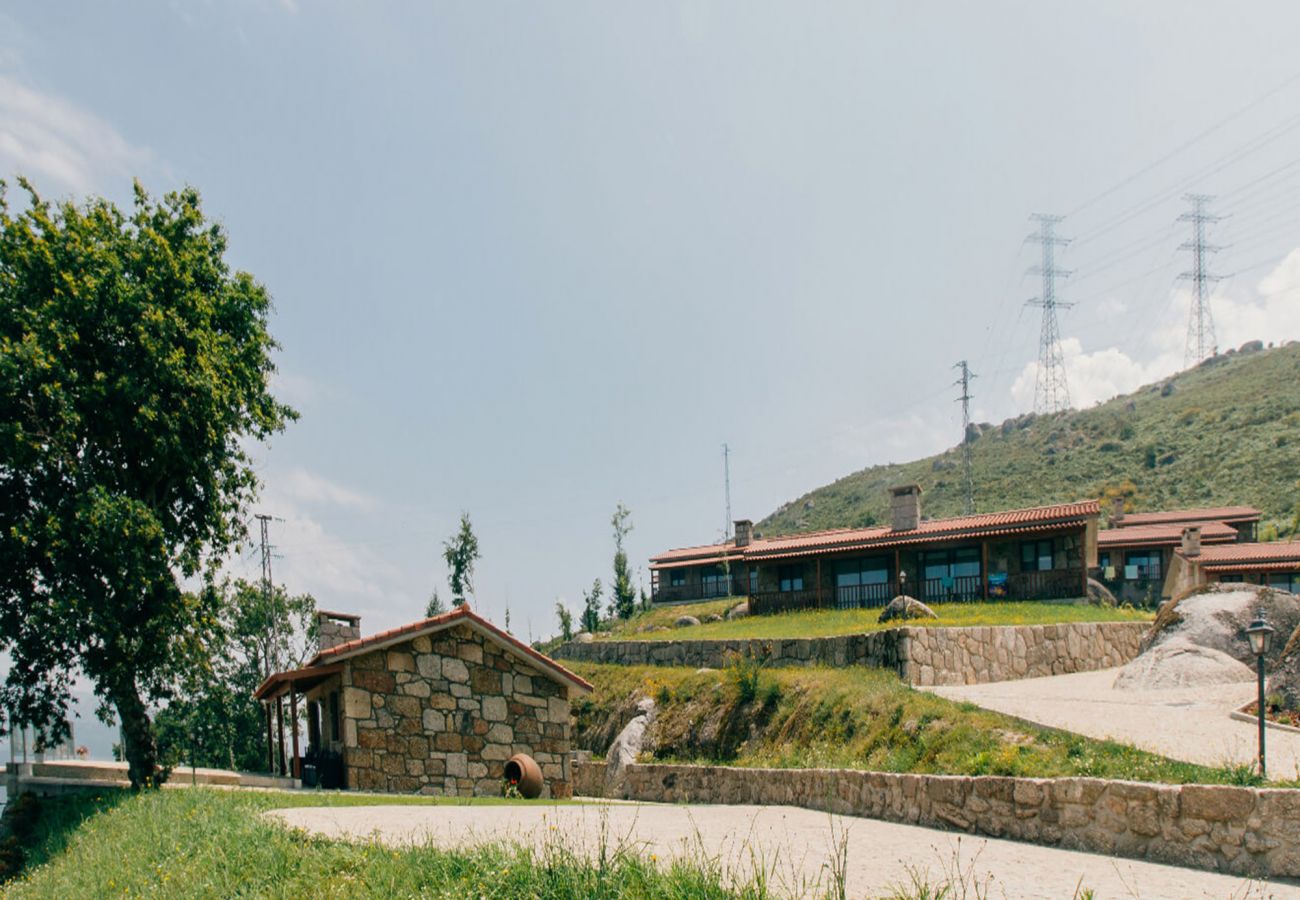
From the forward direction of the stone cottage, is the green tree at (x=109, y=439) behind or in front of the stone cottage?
in front

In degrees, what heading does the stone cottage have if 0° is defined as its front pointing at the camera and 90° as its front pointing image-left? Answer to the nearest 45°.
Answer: approximately 90°

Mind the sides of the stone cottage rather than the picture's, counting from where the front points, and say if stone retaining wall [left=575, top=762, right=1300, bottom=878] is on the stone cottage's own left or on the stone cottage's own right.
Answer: on the stone cottage's own left

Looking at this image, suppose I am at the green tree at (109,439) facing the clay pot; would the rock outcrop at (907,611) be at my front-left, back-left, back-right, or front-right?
front-left

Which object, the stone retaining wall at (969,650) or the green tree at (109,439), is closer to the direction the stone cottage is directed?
the green tree
